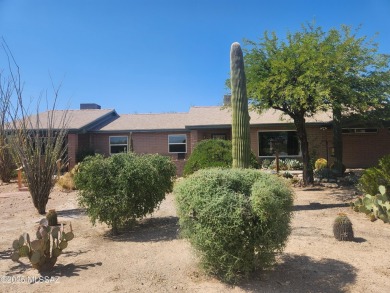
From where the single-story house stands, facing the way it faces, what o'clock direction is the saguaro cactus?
The saguaro cactus is roughly at 12 o'clock from the single-story house.

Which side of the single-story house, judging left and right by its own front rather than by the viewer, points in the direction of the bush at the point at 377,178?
front

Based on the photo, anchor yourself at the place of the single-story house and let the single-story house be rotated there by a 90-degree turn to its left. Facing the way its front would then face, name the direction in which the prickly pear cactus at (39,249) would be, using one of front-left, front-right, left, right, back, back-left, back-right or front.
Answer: right

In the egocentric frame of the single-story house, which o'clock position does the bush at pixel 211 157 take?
The bush is roughly at 12 o'clock from the single-story house.

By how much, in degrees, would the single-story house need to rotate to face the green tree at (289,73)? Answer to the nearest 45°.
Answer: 0° — it already faces it

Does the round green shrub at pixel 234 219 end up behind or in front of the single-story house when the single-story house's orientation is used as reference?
in front

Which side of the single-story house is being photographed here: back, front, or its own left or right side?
front

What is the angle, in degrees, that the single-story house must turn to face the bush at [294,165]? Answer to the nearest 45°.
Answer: approximately 90° to its left

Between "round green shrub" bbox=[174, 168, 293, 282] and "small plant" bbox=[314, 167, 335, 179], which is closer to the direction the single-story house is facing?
the round green shrub

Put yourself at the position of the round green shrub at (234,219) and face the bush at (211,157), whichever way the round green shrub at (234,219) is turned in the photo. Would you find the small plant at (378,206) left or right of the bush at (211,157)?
right

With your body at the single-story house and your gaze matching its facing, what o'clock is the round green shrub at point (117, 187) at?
The round green shrub is roughly at 12 o'clock from the single-story house.

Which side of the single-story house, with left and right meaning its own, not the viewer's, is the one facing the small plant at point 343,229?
front
